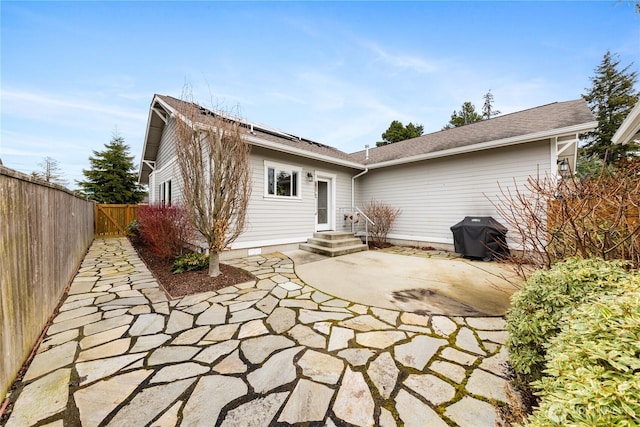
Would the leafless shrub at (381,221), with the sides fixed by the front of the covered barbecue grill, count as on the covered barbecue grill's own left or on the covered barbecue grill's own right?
on the covered barbecue grill's own right

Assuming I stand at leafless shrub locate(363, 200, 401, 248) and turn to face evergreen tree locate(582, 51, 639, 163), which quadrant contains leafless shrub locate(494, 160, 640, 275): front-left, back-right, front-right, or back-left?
back-right

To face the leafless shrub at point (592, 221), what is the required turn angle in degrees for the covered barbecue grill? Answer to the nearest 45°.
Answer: approximately 45° to its left

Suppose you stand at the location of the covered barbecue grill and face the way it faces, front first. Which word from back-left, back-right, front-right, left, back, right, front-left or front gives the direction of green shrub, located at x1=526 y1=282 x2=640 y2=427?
front-left

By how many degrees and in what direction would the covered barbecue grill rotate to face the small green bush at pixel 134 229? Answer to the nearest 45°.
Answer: approximately 45° to its right

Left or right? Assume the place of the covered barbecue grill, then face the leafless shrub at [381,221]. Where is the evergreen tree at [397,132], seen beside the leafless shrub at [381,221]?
right

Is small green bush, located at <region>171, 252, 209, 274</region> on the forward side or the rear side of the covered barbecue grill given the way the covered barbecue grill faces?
on the forward side

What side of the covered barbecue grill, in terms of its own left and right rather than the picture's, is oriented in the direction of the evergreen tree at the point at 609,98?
back

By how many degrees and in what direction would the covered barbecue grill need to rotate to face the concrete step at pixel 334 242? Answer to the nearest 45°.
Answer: approximately 45° to its right

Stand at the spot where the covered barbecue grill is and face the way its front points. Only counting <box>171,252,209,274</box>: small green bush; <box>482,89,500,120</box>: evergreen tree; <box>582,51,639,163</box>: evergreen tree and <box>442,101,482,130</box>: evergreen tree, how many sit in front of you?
1
